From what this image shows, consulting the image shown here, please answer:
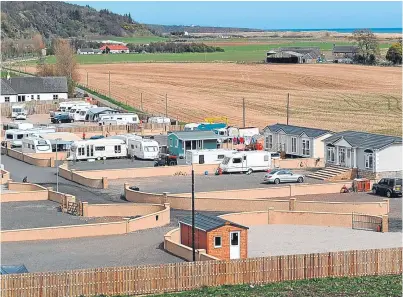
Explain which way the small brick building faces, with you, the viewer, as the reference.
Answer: facing the viewer and to the right of the viewer

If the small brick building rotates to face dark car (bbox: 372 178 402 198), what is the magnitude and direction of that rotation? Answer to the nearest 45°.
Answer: approximately 90° to its left

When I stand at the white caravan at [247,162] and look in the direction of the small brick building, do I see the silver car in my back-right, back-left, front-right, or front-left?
front-left

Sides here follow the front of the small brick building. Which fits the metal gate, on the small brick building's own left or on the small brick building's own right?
on the small brick building's own left

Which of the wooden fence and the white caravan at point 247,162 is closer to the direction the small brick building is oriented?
the wooden fence

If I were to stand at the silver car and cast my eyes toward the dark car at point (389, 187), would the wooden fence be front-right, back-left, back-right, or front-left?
front-right

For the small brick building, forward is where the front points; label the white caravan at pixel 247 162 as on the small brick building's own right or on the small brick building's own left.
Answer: on the small brick building's own left

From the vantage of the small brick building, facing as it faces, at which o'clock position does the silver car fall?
The silver car is roughly at 8 o'clock from the small brick building.

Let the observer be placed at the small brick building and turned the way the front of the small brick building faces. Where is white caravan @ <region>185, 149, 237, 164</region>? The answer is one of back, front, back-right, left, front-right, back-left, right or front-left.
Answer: back-left

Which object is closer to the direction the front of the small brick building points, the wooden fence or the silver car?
the wooden fence

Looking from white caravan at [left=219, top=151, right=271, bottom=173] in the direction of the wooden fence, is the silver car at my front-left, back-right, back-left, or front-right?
front-left
